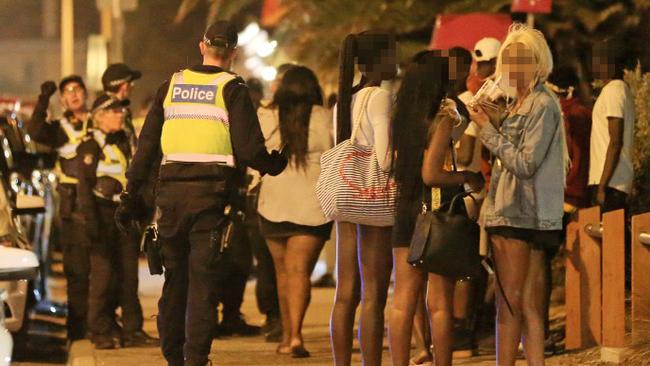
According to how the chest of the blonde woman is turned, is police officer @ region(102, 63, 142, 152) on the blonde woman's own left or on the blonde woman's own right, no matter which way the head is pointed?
on the blonde woman's own right

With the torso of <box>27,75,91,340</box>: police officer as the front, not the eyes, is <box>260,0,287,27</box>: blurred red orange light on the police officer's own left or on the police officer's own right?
on the police officer's own left

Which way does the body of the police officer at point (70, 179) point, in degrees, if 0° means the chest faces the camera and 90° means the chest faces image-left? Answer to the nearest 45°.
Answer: approximately 315°

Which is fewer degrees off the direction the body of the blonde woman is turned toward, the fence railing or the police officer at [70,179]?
the police officer

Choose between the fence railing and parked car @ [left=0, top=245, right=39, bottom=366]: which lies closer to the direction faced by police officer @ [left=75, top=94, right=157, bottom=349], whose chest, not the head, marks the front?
the fence railing

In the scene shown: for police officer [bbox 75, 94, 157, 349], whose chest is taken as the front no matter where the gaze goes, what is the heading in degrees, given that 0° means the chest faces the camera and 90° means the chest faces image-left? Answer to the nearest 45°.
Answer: approximately 315°
